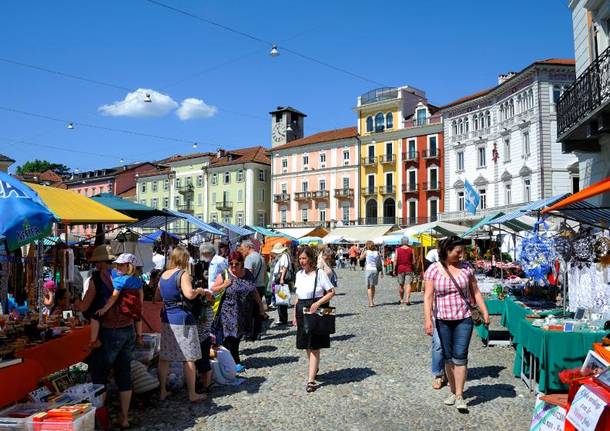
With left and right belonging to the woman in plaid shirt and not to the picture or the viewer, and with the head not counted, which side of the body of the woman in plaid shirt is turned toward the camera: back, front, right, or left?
front

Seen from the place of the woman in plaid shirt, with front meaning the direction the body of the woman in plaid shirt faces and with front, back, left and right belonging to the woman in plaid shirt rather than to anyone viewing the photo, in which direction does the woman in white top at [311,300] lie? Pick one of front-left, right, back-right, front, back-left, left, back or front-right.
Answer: right

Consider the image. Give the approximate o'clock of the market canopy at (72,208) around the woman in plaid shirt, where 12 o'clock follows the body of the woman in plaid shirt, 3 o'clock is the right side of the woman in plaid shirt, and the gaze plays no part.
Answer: The market canopy is roughly at 3 o'clock from the woman in plaid shirt.

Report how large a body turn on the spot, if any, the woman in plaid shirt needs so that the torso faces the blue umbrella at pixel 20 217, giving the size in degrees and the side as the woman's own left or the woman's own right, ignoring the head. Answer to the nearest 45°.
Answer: approximately 45° to the woman's own right
